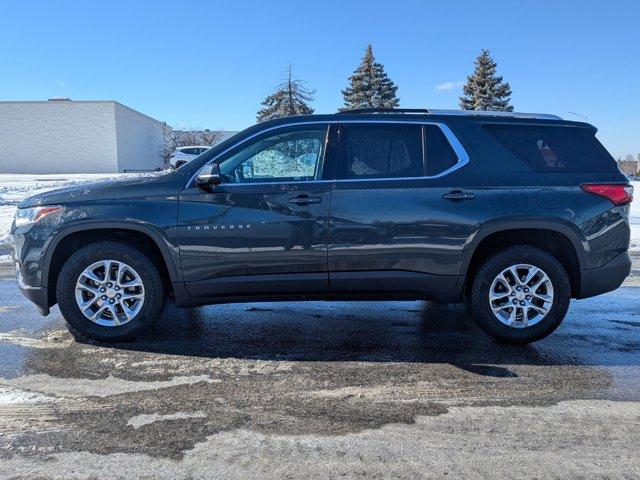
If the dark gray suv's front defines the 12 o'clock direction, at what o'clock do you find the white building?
The white building is roughly at 2 o'clock from the dark gray suv.

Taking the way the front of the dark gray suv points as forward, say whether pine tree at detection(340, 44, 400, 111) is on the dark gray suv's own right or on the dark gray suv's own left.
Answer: on the dark gray suv's own right

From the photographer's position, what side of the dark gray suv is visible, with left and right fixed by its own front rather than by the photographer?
left

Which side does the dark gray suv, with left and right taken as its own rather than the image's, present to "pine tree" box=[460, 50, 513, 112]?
right

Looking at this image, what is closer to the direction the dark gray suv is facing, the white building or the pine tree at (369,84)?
the white building

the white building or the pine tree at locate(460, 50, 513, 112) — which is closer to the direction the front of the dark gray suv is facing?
the white building
